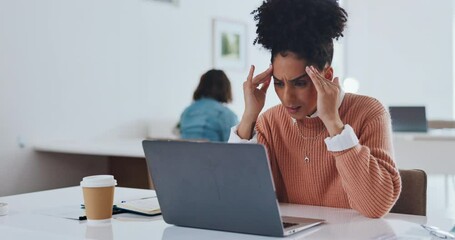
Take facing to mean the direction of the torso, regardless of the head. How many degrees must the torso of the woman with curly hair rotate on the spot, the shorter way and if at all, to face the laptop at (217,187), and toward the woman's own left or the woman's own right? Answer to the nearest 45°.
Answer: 0° — they already face it

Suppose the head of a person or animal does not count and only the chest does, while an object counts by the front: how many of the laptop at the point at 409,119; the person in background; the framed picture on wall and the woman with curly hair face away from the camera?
2

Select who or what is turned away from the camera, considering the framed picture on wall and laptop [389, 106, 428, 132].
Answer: the laptop

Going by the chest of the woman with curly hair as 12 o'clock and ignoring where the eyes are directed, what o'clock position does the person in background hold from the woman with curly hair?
The person in background is roughly at 4 o'clock from the woman with curly hair.

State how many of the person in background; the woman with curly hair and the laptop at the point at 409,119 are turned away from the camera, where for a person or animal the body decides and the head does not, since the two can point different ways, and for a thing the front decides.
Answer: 2

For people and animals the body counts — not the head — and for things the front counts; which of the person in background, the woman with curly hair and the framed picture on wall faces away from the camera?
the person in background

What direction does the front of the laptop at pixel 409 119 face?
away from the camera

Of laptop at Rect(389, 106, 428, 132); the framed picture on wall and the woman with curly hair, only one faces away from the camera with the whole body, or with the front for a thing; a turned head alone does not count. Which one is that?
the laptop

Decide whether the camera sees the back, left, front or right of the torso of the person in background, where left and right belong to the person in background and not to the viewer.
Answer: back

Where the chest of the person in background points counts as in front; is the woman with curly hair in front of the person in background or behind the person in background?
behind

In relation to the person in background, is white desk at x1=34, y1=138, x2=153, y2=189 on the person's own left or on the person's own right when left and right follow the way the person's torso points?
on the person's own left

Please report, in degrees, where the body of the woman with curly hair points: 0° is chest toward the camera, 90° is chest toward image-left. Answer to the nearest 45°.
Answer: approximately 45°

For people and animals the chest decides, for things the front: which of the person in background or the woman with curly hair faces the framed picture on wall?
the person in background

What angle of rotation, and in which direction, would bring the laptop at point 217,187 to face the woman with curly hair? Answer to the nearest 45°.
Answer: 0° — it already faces them

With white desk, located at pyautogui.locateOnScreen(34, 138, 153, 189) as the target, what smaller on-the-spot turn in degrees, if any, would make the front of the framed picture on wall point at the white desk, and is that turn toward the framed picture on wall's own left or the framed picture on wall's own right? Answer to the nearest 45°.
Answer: approximately 90° to the framed picture on wall's own right

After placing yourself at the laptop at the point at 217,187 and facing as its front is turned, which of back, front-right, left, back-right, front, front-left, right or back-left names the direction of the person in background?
front-left

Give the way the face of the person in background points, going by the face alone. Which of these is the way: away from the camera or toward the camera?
away from the camera
